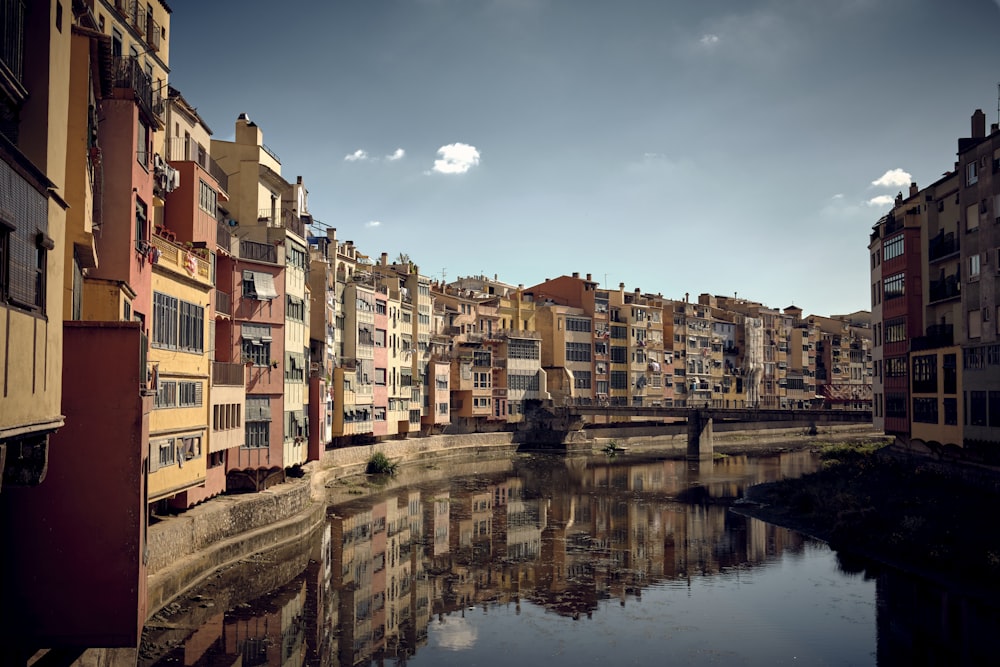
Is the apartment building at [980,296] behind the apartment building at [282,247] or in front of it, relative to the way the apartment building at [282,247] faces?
in front

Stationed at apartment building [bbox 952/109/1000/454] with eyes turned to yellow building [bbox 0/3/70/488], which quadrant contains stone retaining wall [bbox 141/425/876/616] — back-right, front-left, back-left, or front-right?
front-right

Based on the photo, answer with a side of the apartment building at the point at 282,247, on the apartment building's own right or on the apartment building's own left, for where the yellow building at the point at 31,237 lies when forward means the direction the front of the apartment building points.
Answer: on the apartment building's own right

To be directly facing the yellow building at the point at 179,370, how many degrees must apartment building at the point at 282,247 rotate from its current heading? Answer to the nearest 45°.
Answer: approximately 45° to its right
